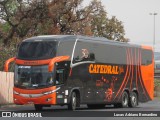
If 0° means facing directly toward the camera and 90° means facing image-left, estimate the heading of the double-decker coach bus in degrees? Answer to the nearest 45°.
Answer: approximately 45°
